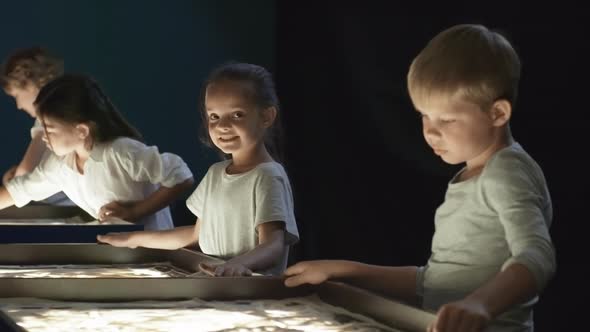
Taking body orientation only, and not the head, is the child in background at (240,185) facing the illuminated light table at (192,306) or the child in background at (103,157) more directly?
the illuminated light table

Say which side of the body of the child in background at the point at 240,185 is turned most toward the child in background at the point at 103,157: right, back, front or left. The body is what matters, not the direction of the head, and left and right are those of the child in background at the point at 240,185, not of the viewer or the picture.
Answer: right

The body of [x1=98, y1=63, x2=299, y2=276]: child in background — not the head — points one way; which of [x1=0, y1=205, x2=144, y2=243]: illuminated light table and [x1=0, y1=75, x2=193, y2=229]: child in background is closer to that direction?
the illuminated light table

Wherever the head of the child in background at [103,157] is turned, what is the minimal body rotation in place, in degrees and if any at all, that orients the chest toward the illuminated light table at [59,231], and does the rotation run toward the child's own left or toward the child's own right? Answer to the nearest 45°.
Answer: approximately 45° to the child's own left

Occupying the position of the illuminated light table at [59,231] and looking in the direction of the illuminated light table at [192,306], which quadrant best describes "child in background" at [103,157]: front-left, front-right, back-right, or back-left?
back-left

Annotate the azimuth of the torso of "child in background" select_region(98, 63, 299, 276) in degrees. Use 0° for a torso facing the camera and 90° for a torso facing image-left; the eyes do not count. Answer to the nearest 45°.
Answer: approximately 45°

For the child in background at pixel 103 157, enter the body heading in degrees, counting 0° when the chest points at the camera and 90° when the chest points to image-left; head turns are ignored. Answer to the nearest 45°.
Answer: approximately 45°

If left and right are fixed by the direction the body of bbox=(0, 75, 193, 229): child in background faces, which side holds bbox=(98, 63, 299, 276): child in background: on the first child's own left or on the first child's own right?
on the first child's own left
